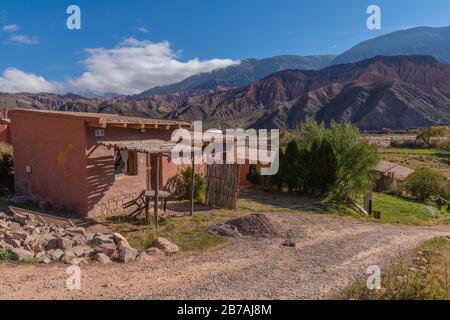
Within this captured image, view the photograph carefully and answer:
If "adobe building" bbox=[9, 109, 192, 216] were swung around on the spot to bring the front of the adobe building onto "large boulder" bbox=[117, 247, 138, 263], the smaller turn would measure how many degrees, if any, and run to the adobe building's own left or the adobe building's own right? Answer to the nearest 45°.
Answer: approximately 45° to the adobe building's own right

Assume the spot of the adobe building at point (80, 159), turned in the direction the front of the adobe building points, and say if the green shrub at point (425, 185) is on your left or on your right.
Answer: on your left

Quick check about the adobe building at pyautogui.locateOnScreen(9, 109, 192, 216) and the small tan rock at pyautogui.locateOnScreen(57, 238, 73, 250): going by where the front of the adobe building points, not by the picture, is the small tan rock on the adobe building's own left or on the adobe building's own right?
on the adobe building's own right

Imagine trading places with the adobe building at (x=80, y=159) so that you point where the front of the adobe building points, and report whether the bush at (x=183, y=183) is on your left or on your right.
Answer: on your left

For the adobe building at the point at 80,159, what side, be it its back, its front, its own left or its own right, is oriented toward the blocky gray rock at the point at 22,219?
right

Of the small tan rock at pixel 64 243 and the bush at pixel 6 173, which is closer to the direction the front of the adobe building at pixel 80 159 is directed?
the small tan rock

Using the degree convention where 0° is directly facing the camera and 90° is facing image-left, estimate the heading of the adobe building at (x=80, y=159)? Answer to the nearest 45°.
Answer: approximately 315°

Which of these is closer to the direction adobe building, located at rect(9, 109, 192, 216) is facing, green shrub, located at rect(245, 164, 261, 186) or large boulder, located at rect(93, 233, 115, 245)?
the large boulder

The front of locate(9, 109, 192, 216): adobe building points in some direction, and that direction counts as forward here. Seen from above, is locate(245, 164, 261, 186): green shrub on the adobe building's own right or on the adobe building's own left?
on the adobe building's own left
